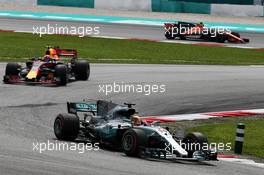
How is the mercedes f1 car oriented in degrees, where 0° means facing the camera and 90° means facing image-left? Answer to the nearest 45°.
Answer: approximately 315°
